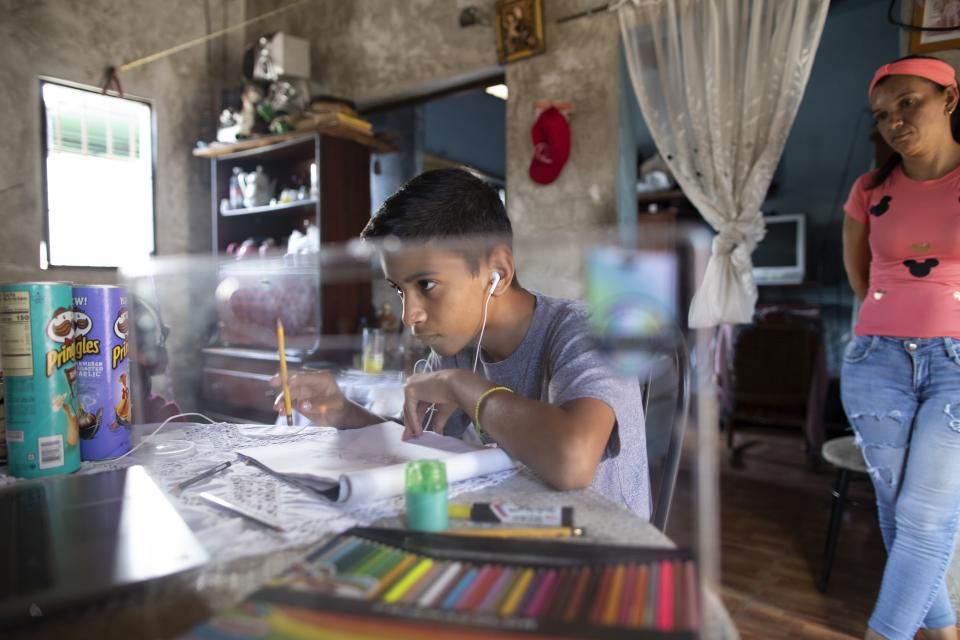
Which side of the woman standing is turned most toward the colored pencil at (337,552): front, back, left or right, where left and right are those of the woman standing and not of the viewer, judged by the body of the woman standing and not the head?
front

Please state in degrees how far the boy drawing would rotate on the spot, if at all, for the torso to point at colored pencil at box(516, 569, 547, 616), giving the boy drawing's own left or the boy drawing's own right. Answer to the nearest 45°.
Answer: approximately 45° to the boy drawing's own left

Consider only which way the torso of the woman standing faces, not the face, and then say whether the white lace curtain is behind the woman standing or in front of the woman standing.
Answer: behind

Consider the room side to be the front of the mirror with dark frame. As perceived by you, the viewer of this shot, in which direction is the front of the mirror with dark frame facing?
facing the viewer and to the right of the viewer

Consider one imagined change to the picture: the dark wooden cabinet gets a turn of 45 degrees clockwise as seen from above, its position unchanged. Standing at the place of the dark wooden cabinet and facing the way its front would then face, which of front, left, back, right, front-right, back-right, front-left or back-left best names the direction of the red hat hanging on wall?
back-left

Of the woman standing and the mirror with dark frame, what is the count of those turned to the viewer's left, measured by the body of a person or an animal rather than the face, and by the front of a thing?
0

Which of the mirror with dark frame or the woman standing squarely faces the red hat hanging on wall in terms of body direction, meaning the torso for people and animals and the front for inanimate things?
the mirror with dark frame

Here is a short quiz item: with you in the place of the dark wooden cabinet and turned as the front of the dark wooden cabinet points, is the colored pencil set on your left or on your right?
on your left

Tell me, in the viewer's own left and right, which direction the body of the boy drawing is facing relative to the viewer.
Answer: facing the viewer and to the left of the viewer

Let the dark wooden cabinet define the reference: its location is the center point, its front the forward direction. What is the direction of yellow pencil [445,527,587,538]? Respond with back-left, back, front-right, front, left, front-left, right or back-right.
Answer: front-left
